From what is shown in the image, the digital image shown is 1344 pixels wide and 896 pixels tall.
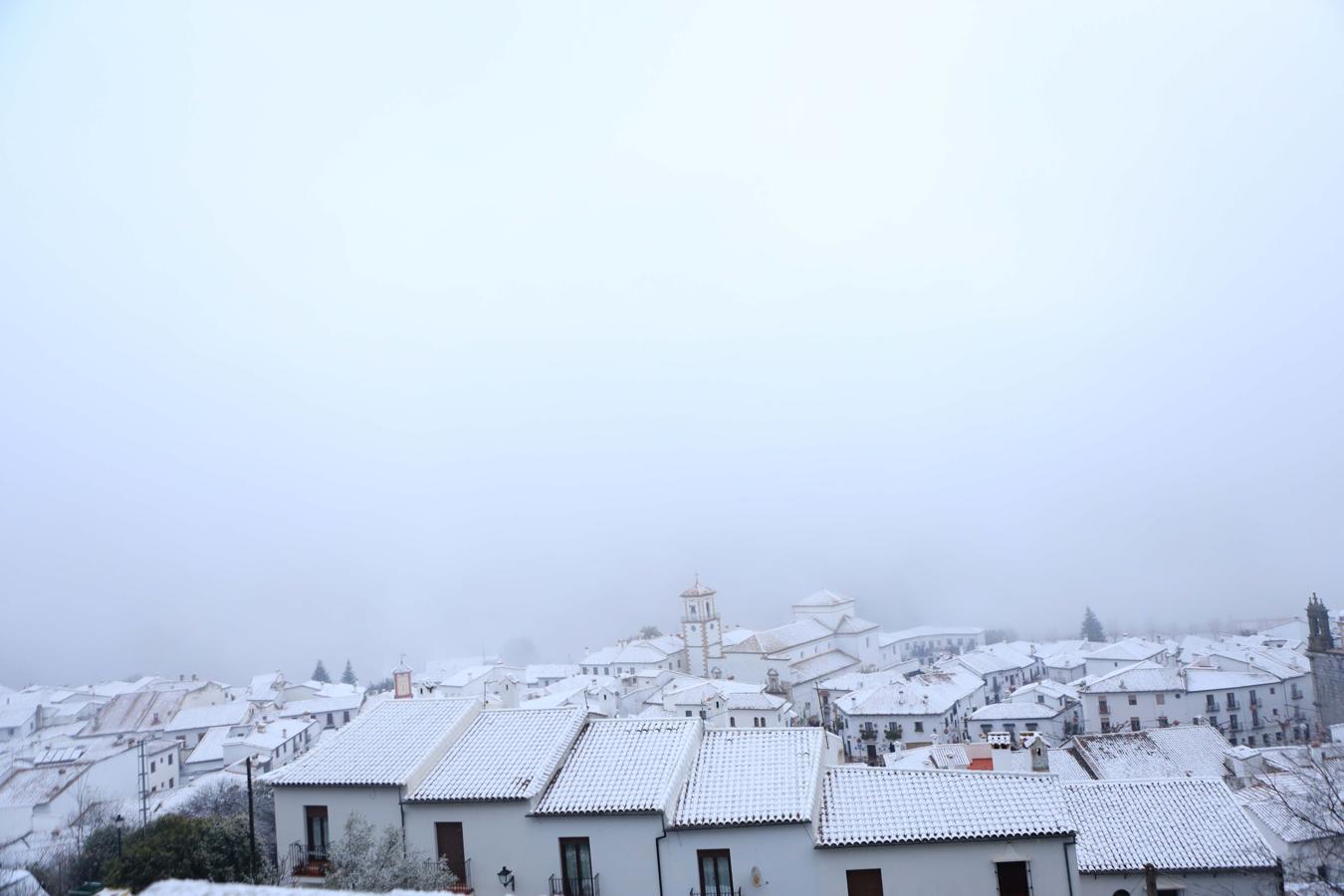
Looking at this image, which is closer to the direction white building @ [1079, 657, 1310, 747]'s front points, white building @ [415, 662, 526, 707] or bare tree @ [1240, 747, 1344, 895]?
the bare tree

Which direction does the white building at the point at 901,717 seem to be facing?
toward the camera

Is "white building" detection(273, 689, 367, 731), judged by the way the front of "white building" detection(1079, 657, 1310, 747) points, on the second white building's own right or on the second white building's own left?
on the second white building's own right

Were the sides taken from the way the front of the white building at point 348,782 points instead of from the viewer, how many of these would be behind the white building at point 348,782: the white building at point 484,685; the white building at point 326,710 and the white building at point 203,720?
3

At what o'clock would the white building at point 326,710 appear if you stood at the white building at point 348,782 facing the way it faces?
the white building at point 326,710 is roughly at 6 o'clock from the white building at point 348,782.

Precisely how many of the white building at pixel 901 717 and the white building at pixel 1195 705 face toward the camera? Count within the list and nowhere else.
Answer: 2

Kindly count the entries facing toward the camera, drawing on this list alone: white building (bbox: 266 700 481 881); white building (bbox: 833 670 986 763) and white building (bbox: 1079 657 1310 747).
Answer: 3

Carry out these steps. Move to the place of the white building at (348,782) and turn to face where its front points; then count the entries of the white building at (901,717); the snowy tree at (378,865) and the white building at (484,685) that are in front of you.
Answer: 1

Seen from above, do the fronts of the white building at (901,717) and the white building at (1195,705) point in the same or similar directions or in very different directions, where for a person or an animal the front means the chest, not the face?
same or similar directions

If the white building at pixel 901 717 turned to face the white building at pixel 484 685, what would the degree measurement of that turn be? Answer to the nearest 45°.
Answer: approximately 90° to its right

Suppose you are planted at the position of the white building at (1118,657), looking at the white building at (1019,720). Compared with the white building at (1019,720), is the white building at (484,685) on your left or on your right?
right

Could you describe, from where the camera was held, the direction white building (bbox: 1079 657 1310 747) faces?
facing the viewer

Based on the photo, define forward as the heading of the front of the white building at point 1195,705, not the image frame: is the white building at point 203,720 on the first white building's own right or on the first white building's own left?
on the first white building's own right

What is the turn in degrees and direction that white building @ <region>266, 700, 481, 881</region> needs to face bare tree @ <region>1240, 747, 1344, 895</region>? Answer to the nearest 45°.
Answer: approximately 90° to its left

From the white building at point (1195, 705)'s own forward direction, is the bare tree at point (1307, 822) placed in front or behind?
in front
